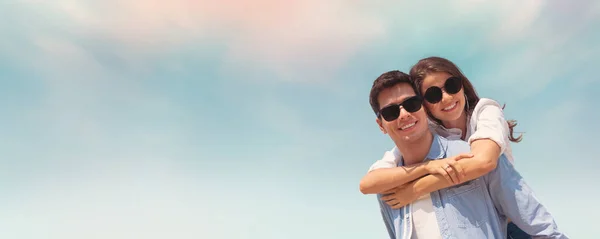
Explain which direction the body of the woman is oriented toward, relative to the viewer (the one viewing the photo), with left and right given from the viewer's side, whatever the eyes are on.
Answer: facing the viewer and to the left of the viewer
